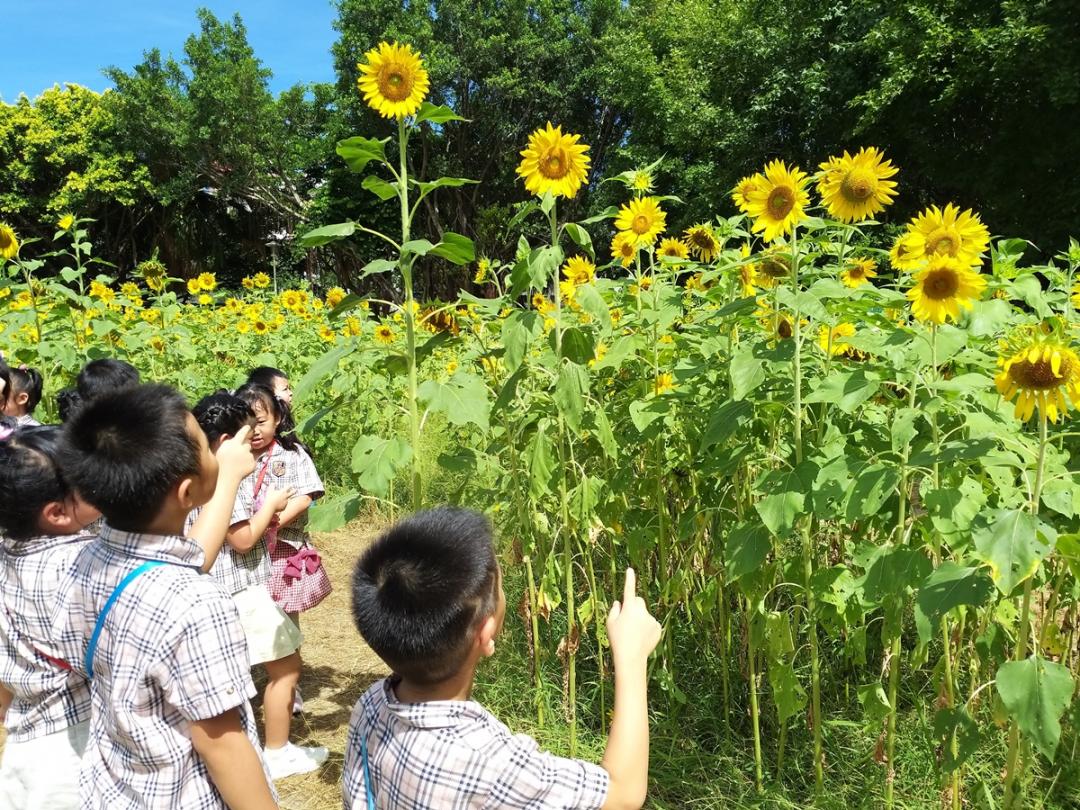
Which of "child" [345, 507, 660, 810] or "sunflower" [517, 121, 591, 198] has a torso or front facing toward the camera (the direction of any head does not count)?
the sunflower

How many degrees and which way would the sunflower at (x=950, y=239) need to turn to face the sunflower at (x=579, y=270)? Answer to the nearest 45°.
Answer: approximately 135° to its right

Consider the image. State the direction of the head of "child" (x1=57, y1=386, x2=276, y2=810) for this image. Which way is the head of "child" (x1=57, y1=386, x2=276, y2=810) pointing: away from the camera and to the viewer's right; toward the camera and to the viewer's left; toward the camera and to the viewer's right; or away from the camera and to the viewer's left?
away from the camera and to the viewer's right

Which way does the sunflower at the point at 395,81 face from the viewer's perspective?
toward the camera

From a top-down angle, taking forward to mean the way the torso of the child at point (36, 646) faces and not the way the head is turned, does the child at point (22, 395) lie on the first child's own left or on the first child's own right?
on the first child's own left

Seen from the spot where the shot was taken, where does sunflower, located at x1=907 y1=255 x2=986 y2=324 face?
facing the viewer

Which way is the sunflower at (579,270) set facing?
toward the camera

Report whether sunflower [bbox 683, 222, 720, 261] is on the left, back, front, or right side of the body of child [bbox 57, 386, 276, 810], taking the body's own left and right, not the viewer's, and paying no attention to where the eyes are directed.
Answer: front

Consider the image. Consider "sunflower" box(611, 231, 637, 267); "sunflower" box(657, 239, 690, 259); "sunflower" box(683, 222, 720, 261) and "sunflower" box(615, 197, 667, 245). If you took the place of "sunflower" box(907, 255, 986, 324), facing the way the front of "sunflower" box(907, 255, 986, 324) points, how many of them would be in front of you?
0

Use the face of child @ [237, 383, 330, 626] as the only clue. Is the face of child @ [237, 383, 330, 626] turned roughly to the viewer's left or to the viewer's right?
to the viewer's left

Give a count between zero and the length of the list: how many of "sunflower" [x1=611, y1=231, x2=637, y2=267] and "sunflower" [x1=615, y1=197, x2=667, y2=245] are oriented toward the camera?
2

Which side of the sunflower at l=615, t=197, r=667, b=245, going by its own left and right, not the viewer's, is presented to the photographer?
front

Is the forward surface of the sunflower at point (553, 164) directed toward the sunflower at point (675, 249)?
no

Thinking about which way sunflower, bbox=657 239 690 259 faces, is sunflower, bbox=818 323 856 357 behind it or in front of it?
in front

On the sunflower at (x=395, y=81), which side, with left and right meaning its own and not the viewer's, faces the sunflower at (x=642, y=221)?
left
